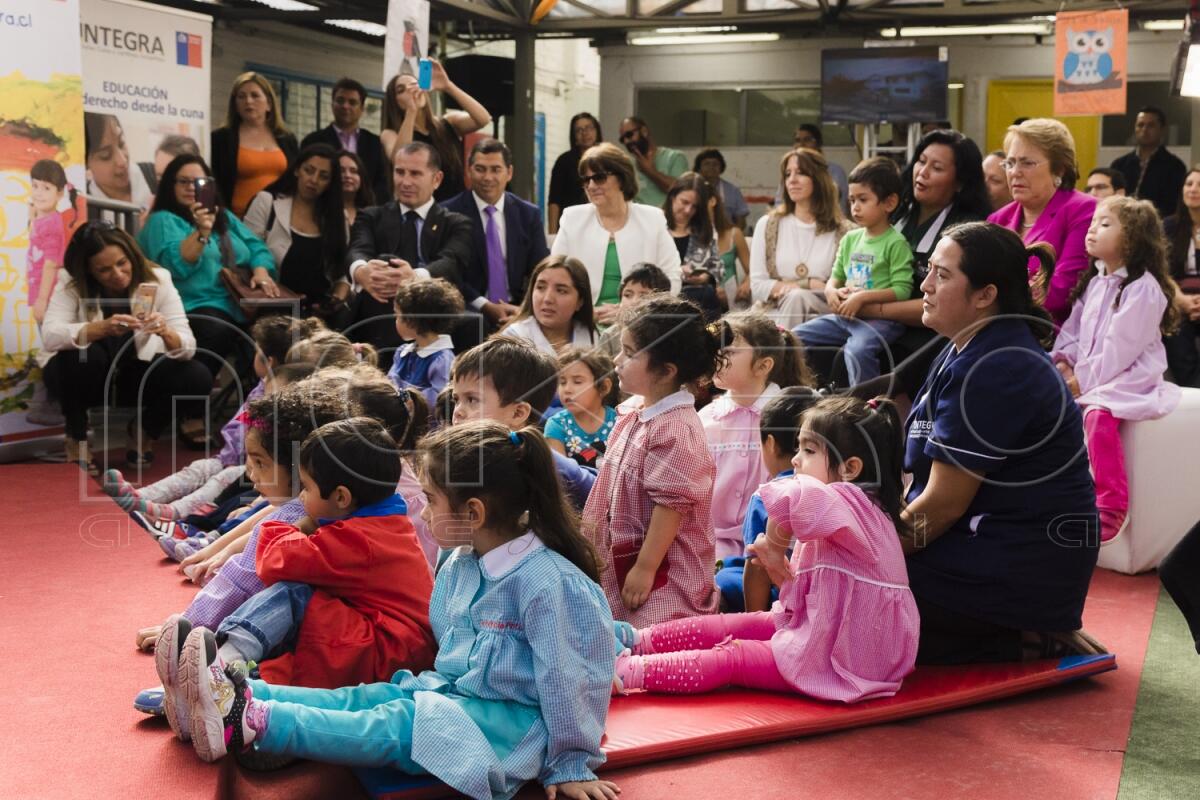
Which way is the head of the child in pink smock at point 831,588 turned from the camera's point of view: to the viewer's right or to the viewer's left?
to the viewer's left

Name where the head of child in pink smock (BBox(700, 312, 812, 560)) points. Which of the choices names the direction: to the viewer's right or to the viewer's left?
to the viewer's left

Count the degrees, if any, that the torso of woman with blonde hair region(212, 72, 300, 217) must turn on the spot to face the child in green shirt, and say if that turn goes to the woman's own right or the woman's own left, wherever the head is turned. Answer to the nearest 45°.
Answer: approximately 45° to the woman's own left

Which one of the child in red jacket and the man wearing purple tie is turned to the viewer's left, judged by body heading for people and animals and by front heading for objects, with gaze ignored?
the child in red jacket

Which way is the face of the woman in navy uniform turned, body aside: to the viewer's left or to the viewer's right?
to the viewer's left

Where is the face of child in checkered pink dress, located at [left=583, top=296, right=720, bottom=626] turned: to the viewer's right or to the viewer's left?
to the viewer's left

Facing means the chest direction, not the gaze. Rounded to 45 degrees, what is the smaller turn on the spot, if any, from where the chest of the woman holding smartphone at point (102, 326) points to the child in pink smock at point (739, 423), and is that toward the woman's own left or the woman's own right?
approximately 45° to the woman's own left

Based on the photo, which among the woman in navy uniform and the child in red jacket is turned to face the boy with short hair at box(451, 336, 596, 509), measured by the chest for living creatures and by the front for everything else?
the woman in navy uniform

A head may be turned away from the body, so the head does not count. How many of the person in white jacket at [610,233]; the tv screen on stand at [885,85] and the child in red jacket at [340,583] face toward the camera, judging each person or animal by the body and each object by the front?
2

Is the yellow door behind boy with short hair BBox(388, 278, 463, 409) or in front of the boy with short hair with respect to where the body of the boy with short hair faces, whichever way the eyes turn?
behind

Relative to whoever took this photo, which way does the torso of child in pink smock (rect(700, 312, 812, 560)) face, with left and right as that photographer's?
facing to the left of the viewer

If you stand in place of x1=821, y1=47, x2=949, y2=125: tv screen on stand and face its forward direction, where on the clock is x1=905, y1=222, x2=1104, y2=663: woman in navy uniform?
The woman in navy uniform is roughly at 12 o'clock from the tv screen on stand.

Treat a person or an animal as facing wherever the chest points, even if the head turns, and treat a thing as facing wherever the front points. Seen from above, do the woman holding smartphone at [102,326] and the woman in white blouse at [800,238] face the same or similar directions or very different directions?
same or similar directions

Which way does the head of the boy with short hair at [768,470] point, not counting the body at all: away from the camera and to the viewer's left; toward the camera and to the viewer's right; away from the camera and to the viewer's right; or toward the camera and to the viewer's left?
away from the camera and to the viewer's left

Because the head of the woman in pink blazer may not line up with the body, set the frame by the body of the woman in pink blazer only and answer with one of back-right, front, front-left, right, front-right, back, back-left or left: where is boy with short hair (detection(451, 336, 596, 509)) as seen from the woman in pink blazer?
front

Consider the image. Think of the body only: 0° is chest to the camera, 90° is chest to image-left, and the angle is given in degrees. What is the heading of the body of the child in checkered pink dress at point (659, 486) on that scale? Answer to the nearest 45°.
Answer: approximately 90°

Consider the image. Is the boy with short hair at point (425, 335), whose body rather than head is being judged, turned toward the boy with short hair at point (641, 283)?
no
